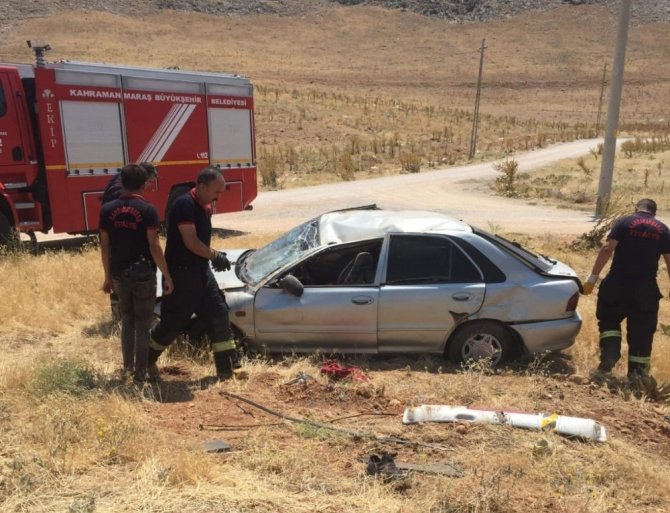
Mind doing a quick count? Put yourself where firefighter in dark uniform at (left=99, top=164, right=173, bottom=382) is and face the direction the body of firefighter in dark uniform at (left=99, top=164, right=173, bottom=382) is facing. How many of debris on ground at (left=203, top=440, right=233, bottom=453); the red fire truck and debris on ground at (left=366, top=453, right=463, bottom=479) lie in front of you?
1

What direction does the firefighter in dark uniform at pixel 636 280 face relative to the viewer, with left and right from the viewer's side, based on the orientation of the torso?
facing away from the viewer

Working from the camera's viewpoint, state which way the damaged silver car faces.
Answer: facing to the left of the viewer

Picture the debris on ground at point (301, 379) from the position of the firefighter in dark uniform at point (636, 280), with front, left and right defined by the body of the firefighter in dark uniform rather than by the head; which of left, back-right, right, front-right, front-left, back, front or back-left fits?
back-left

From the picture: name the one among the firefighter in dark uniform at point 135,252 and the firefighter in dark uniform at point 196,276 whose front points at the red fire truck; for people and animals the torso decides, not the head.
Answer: the firefighter in dark uniform at point 135,252

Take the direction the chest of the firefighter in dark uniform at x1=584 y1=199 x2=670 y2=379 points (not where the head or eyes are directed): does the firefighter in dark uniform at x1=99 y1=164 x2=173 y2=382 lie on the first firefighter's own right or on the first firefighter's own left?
on the first firefighter's own left

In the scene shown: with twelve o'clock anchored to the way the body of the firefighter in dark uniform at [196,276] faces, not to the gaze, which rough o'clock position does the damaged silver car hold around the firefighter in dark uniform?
The damaged silver car is roughly at 12 o'clock from the firefighter in dark uniform.

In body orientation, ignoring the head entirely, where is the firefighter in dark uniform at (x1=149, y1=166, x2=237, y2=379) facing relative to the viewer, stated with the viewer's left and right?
facing to the right of the viewer

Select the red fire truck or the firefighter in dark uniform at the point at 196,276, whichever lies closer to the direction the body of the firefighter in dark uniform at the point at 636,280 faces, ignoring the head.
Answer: the red fire truck

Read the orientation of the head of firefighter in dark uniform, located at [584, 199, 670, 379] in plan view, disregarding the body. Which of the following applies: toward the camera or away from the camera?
away from the camera

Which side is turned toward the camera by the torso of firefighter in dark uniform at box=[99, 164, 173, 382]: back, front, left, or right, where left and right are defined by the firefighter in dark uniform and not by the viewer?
back

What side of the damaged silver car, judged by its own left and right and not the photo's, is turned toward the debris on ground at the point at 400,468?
left

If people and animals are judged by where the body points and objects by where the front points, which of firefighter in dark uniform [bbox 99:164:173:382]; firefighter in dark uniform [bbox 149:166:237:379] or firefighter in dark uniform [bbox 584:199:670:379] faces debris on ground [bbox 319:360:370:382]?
firefighter in dark uniform [bbox 149:166:237:379]

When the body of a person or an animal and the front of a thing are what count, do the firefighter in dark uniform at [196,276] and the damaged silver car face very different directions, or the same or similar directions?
very different directions

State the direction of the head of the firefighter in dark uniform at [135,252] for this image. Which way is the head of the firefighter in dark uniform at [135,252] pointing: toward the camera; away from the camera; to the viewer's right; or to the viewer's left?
away from the camera

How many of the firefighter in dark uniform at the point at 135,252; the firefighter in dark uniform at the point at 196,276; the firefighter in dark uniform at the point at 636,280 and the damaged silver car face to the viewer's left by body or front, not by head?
1

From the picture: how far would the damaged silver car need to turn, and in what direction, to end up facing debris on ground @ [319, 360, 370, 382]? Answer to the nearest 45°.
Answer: approximately 45° to its left

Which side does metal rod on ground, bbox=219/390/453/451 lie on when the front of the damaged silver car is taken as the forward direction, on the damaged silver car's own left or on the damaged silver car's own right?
on the damaged silver car's own left

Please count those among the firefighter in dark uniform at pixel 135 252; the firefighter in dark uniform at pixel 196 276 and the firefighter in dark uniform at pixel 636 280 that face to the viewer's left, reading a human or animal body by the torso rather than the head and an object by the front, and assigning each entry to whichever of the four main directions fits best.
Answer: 0
